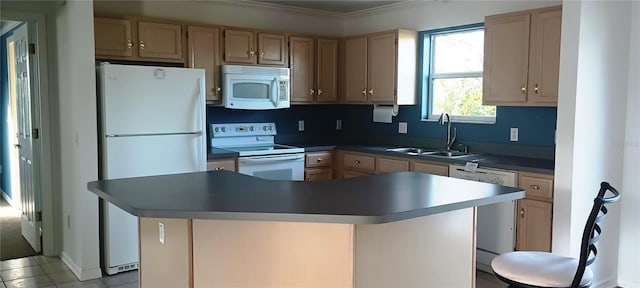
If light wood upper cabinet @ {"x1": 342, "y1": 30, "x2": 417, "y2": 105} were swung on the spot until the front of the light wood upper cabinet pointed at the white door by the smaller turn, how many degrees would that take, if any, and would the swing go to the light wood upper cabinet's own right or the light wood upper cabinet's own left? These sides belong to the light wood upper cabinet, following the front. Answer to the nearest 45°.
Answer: approximately 45° to the light wood upper cabinet's own right

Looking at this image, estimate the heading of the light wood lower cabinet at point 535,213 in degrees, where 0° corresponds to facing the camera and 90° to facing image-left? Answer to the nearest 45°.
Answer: approximately 45°

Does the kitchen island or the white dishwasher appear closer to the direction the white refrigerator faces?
the kitchen island

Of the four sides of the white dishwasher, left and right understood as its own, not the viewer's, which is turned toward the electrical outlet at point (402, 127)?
right

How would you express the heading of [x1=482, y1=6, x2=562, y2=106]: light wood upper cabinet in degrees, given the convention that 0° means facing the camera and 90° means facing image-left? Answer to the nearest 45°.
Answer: approximately 45°

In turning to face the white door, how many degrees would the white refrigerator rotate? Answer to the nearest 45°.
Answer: approximately 135° to its right
